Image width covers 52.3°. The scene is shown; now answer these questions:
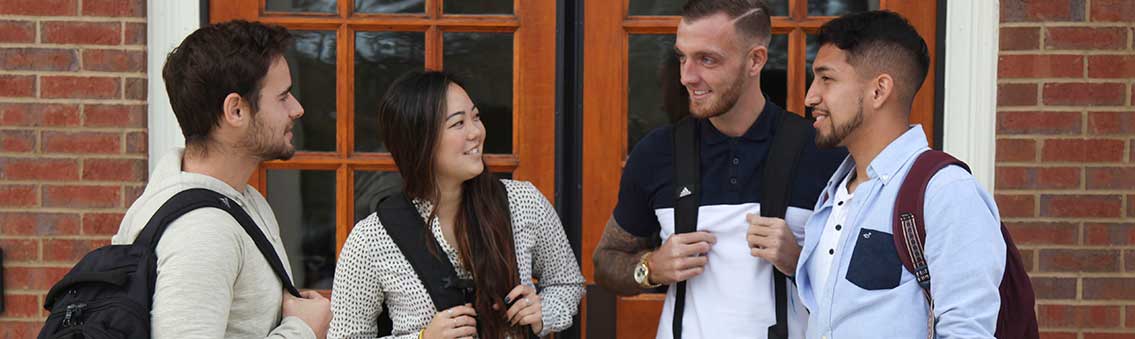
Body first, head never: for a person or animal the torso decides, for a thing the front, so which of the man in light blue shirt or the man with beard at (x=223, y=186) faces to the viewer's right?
the man with beard

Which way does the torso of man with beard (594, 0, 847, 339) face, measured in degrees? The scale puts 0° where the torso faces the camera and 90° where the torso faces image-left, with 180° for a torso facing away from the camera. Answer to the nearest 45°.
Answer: approximately 0°

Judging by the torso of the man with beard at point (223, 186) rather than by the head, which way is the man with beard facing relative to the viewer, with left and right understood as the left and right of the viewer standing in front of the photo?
facing to the right of the viewer

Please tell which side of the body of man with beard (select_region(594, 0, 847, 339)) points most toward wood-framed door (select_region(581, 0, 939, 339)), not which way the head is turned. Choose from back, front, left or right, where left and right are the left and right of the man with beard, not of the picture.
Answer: back

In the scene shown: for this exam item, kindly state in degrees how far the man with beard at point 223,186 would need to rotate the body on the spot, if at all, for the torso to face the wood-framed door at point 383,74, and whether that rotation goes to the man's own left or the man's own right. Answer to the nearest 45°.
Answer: approximately 90° to the man's own left

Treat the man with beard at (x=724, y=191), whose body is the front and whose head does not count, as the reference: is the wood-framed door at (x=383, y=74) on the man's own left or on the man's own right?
on the man's own right

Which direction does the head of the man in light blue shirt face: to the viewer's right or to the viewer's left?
to the viewer's left

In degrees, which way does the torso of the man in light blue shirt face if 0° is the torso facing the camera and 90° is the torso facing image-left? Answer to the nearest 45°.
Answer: approximately 45°

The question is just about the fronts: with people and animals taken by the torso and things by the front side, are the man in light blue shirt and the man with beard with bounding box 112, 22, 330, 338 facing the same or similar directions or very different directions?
very different directions

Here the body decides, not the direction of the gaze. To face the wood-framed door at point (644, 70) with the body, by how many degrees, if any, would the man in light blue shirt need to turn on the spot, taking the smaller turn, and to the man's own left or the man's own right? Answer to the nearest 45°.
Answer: approximately 90° to the man's own right

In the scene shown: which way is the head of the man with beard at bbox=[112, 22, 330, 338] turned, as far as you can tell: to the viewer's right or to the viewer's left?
to the viewer's right

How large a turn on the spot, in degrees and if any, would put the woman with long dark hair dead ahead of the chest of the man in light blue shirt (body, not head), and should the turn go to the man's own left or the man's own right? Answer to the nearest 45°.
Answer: approximately 45° to the man's own right
